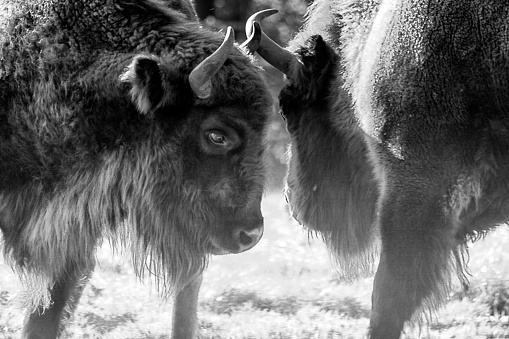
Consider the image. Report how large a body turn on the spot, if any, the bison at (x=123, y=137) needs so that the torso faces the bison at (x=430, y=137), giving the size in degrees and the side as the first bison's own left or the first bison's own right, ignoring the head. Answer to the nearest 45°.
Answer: approximately 45° to the first bison's own left

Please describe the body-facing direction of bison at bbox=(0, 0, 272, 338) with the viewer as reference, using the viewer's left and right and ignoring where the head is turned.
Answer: facing the viewer and to the right of the viewer
